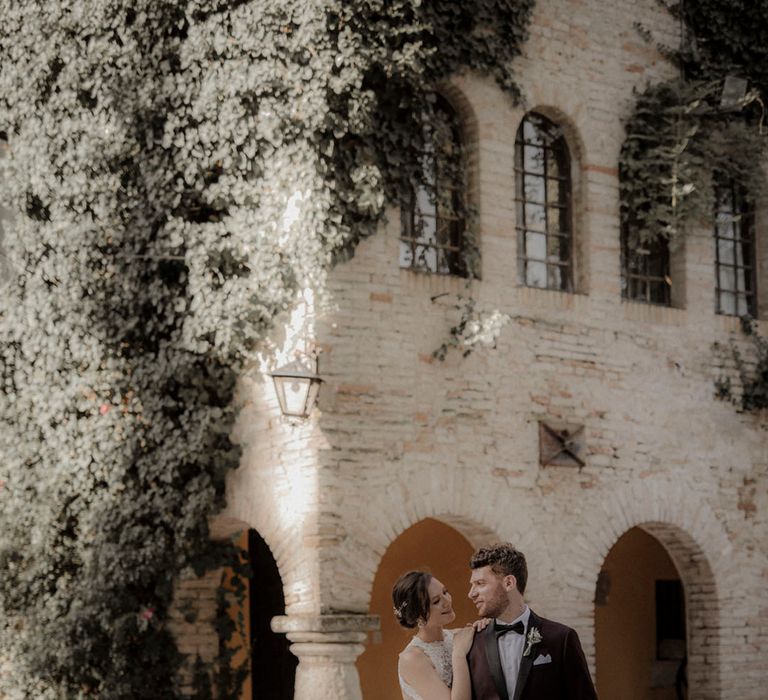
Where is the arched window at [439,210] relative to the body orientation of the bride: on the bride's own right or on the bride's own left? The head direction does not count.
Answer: on the bride's own left

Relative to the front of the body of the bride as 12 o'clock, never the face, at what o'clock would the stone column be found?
The stone column is roughly at 7 o'clock from the bride.

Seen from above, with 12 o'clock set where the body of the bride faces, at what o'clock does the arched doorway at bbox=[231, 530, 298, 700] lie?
The arched doorway is roughly at 7 o'clock from the bride.

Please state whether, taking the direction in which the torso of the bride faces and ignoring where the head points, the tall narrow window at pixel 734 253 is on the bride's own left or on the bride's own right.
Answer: on the bride's own left

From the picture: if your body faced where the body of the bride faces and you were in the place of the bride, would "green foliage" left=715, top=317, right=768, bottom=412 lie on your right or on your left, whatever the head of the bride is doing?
on your left

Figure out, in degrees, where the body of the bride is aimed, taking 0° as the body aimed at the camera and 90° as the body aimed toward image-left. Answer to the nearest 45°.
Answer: approximately 315°
